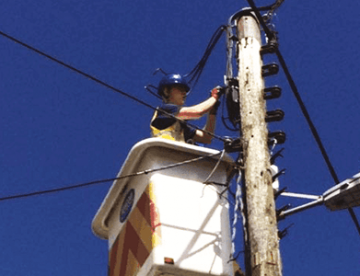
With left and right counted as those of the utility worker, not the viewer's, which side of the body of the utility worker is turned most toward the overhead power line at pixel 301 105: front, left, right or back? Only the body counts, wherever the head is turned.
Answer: front

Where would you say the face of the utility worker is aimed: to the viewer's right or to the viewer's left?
to the viewer's right

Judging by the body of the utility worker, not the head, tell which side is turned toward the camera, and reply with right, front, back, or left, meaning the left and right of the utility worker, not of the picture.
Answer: right
